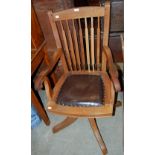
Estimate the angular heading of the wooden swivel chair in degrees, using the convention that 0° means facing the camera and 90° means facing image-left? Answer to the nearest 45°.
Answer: approximately 0°
